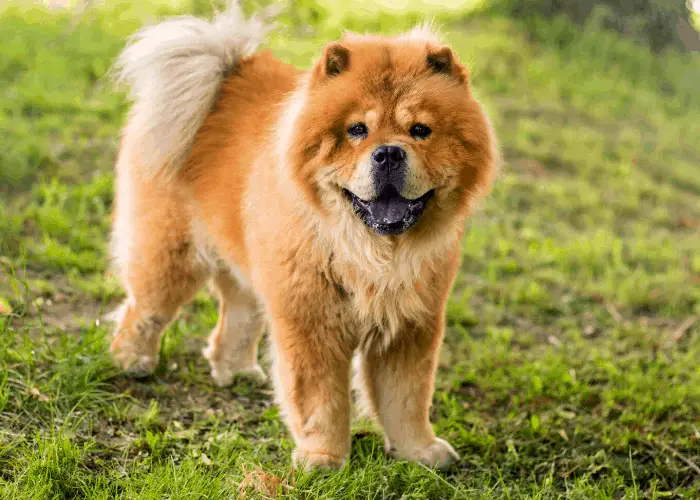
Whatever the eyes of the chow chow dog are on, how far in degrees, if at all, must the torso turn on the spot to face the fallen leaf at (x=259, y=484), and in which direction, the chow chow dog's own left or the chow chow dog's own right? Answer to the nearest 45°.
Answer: approximately 45° to the chow chow dog's own right

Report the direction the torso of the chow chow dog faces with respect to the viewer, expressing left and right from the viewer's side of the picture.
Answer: facing the viewer and to the right of the viewer

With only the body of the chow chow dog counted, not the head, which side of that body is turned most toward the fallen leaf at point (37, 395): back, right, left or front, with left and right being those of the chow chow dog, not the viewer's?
right
